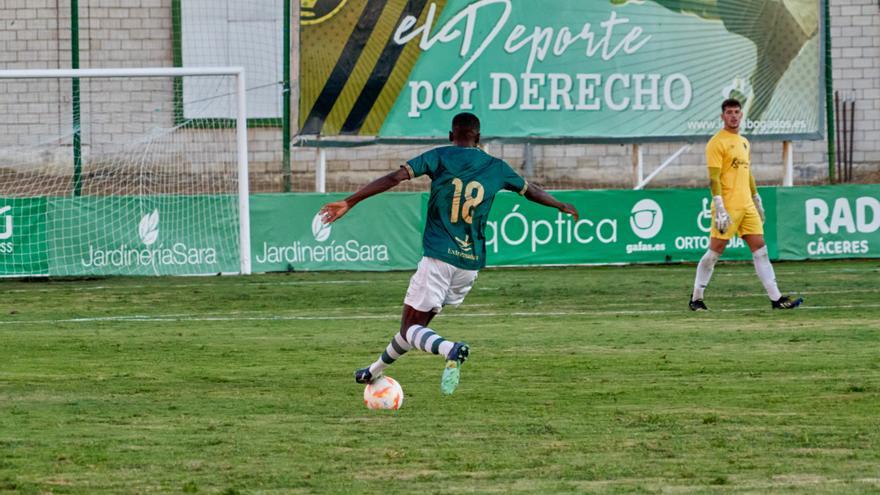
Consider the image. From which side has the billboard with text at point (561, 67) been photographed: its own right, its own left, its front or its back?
front

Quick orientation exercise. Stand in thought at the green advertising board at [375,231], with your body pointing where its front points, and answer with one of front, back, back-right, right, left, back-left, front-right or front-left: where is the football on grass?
front

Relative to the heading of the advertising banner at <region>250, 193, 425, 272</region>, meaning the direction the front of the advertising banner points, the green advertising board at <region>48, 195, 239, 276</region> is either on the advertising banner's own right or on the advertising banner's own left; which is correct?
on the advertising banner's own right

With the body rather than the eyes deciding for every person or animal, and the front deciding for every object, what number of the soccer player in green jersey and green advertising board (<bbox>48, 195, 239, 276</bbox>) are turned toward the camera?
1

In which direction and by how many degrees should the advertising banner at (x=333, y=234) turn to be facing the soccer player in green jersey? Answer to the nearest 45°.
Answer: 0° — it already faces them

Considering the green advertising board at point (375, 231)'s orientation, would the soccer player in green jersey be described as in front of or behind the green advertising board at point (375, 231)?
in front

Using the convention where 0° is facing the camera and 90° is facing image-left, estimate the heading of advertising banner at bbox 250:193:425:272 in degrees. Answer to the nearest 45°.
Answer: approximately 0°

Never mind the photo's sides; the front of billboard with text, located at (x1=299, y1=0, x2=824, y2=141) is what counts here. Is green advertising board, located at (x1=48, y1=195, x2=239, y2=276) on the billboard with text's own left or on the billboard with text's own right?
on the billboard with text's own right

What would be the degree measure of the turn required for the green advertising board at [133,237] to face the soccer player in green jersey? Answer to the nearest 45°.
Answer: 0° — it already faces them

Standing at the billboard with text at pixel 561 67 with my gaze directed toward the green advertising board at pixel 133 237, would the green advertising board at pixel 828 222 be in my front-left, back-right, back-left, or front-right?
back-left

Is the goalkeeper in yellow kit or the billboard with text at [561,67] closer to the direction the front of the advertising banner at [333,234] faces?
the goalkeeper in yellow kit

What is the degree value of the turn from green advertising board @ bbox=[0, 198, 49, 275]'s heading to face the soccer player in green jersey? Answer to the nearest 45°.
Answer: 0° — it already faces them

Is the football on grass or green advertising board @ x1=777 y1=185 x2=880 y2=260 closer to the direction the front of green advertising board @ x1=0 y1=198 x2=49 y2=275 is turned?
the football on grass

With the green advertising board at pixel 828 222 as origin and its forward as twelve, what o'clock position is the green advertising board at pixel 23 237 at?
the green advertising board at pixel 23 237 is roughly at 2 o'clock from the green advertising board at pixel 828 222.
